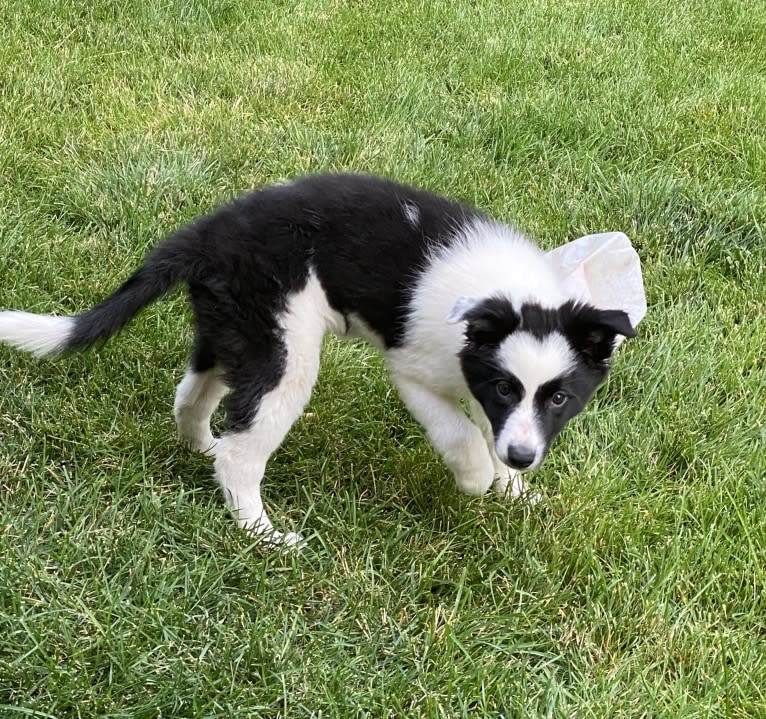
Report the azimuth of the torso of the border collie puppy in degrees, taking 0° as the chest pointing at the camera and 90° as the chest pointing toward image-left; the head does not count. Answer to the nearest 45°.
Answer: approximately 270°
